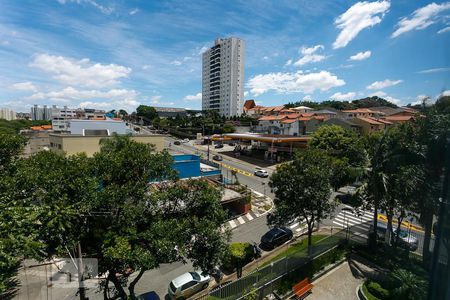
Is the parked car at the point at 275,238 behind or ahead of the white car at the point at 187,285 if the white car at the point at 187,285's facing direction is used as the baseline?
ahead

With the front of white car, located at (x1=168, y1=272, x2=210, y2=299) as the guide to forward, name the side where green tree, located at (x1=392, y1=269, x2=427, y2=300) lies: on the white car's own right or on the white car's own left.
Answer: on the white car's own right

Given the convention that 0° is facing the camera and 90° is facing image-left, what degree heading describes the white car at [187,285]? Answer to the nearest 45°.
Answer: approximately 225°

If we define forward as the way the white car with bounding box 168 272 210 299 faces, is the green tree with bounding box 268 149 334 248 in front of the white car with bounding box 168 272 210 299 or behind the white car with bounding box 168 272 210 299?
in front

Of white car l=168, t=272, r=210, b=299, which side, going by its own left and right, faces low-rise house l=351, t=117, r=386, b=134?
front

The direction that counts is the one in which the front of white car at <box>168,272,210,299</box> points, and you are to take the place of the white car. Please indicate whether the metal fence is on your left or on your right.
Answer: on your right

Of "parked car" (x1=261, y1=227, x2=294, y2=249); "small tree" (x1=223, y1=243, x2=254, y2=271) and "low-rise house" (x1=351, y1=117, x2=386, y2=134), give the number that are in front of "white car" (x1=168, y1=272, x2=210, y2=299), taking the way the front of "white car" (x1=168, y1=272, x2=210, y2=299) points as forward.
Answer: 3
